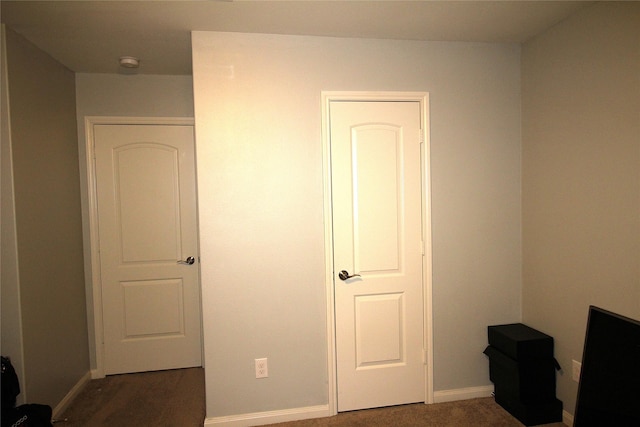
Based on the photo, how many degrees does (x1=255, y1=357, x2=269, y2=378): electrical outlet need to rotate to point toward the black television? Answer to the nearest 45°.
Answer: approximately 45° to its left

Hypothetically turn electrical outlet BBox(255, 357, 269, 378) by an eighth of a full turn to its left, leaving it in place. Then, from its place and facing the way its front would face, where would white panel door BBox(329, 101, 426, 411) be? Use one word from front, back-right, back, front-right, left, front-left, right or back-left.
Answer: front-left

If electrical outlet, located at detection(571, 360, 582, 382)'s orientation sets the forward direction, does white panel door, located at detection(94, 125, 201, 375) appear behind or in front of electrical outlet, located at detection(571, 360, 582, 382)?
in front

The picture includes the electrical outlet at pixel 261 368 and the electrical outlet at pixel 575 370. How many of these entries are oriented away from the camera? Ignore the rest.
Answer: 0

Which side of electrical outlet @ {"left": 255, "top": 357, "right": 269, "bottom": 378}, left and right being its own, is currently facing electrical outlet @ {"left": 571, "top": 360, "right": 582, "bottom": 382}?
left

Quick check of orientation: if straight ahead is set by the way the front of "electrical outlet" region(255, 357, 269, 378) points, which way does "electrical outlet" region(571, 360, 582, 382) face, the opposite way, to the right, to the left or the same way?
to the right

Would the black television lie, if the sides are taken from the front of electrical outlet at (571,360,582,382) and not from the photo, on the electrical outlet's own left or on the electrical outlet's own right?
on the electrical outlet's own left

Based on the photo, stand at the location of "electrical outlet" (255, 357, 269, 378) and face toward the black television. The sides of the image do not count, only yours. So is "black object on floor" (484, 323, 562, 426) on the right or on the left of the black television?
left

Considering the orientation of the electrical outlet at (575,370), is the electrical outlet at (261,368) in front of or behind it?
in front

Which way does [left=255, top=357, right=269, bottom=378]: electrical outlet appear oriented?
toward the camera

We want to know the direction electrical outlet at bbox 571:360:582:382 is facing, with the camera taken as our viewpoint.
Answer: facing the viewer and to the left of the viewer

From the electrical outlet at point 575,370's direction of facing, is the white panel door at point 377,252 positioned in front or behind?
in front
